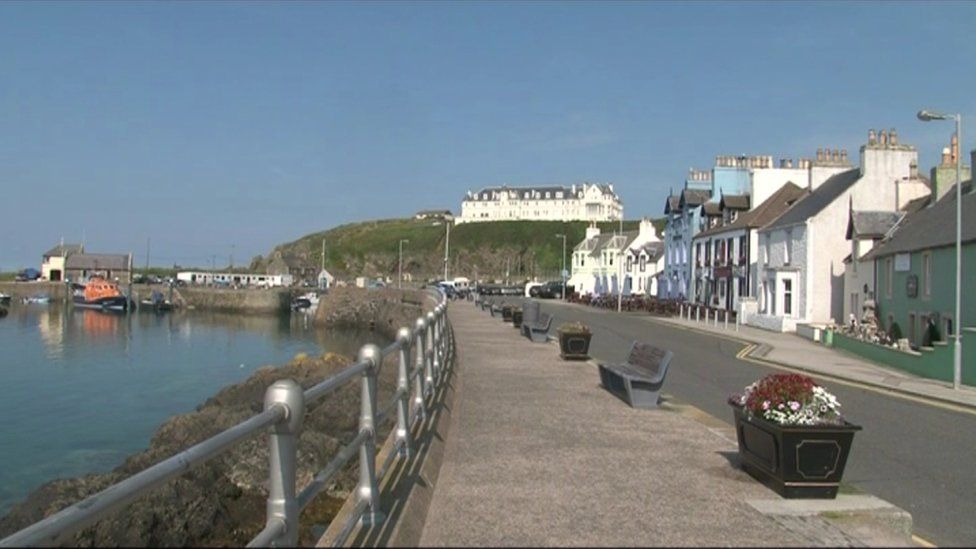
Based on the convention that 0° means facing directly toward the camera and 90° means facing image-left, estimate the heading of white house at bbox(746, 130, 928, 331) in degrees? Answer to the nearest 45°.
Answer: approximately 45°

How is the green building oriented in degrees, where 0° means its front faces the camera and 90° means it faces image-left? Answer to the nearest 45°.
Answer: approximately 45°

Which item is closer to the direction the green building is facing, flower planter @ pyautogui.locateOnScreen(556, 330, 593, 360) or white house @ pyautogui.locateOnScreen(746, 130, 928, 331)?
the flower planter

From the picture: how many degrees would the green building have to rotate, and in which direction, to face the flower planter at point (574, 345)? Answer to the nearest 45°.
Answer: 0° — it already faces it
